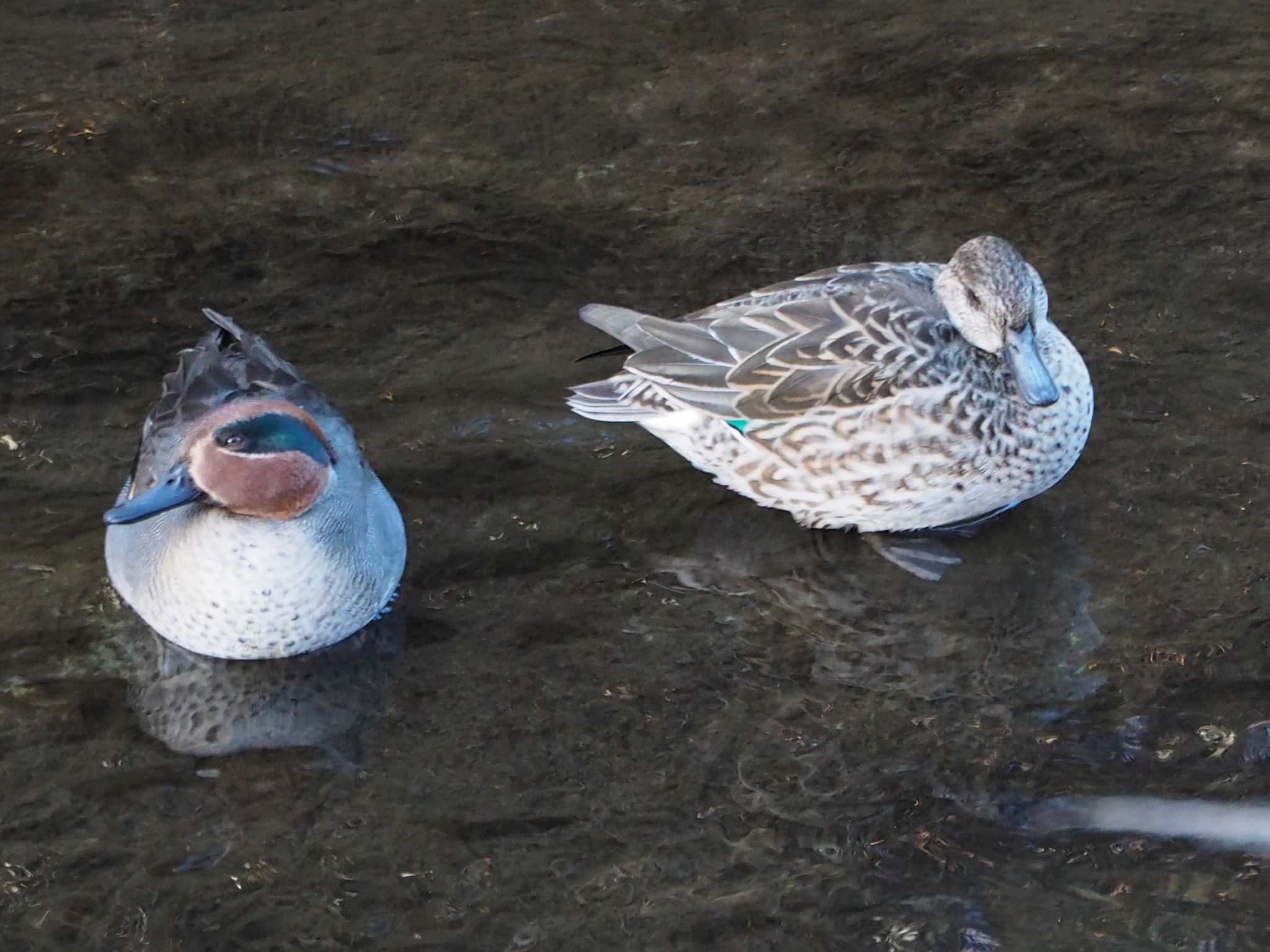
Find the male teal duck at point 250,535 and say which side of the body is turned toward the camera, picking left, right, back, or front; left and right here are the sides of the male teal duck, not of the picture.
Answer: front

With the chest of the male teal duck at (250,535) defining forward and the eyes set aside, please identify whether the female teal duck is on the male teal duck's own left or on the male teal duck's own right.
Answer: on the male teal duck's own left

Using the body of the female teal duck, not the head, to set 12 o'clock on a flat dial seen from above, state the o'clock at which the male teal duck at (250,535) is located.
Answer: The male teal duck is roughly at 5 o'clock from the female teal duck.

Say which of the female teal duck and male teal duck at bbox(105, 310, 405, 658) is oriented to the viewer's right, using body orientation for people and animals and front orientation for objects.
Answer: the female teal duck

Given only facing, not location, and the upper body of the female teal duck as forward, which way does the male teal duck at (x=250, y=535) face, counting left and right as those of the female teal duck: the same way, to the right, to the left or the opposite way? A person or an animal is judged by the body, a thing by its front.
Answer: to the right

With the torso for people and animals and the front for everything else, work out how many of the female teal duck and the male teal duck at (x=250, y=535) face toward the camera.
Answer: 1

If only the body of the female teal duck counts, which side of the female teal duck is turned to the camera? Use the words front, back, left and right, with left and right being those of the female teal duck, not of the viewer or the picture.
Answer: right
